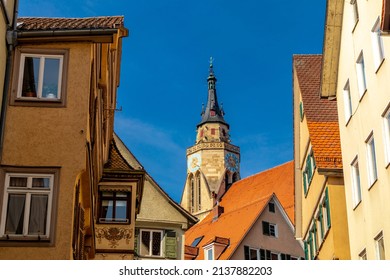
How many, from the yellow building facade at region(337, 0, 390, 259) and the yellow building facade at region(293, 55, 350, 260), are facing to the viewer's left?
2

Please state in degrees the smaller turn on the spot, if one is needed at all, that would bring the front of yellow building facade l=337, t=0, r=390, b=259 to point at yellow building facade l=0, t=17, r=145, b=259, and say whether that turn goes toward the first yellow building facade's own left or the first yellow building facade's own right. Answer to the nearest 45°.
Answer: approximately 45° to the first yellow building facade's own left

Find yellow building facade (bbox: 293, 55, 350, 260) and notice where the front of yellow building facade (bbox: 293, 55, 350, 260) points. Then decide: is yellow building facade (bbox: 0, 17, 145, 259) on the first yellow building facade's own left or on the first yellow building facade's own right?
on the first yellow building facade's own left

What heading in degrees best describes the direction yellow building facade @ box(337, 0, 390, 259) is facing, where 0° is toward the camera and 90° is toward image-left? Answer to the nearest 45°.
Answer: approximately 90°

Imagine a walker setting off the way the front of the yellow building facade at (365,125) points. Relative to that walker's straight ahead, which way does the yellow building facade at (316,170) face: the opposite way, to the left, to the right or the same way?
the same way

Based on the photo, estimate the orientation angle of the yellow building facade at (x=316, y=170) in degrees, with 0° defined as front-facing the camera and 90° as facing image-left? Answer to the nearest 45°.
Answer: approximately 90°

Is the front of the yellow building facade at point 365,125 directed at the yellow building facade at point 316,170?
no

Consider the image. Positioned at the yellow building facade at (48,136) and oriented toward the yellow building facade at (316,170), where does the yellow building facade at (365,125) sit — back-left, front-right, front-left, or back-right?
front-right
